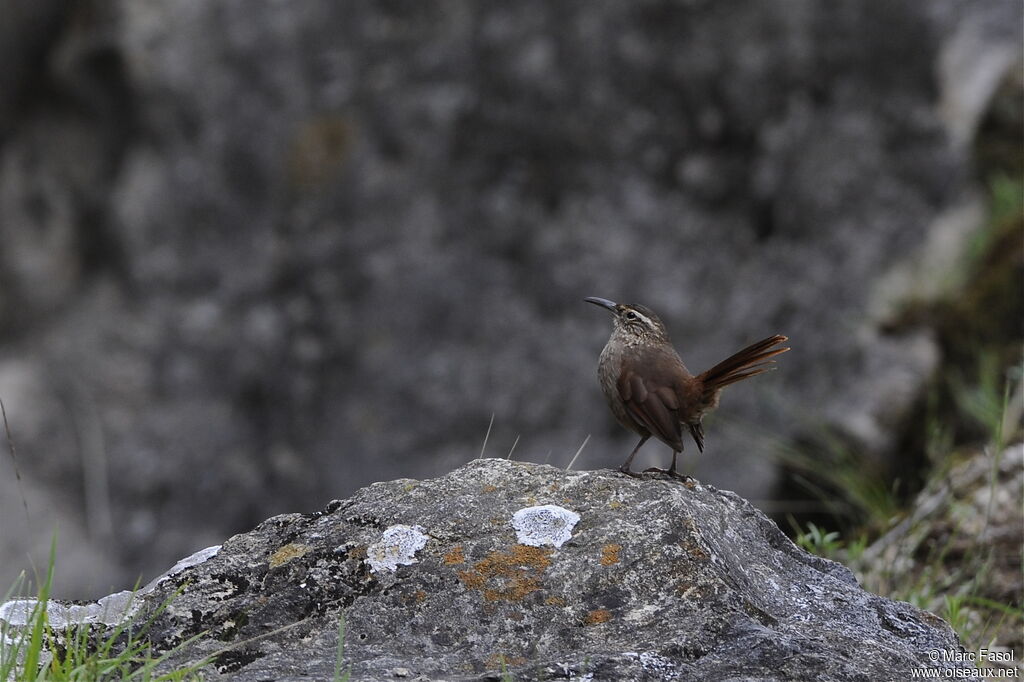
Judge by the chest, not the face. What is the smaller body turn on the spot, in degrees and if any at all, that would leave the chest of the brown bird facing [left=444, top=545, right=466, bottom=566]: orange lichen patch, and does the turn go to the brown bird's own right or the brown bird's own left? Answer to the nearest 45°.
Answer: approximately 45° to the brown bird's own left

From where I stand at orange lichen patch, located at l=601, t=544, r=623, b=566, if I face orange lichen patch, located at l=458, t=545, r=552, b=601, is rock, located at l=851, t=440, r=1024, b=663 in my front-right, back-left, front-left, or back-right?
back-right

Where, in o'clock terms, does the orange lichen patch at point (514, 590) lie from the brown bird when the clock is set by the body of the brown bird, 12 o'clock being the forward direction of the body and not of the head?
The orange lichen patch is roughly at 10 o'clock from the brown bird.

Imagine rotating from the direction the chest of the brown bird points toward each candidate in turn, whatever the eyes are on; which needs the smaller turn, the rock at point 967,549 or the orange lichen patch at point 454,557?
the orange lichen patch

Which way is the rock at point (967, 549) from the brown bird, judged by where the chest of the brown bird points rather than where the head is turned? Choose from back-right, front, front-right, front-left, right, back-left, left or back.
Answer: back-right

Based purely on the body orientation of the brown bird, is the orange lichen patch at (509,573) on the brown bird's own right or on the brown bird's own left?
on the brown bird's own left

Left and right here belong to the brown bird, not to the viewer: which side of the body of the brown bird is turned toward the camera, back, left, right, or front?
left
